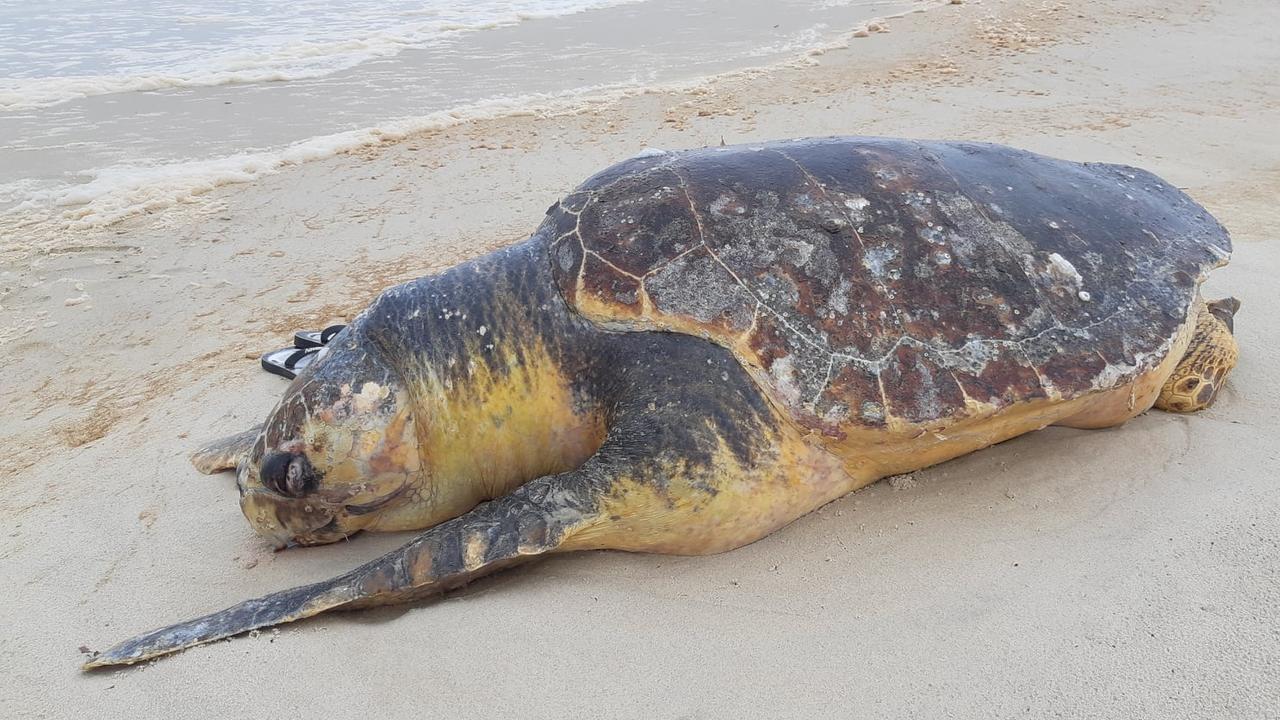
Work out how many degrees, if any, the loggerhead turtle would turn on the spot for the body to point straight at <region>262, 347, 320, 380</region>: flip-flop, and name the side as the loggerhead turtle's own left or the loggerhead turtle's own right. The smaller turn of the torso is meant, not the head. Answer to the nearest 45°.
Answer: approximately 90° to the loggerhead turtle's own right

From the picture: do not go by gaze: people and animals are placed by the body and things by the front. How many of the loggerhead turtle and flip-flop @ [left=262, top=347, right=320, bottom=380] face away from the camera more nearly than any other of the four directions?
0

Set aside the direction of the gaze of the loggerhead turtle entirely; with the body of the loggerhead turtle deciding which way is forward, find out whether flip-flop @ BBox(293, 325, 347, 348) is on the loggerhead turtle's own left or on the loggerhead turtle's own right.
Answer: on the loggerhead turtle's own right

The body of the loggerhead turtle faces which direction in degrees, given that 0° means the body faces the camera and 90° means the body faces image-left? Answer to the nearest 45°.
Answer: approximately 45°

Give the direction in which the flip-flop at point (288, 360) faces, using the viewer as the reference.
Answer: facing the viewer and to the left of the viewer
